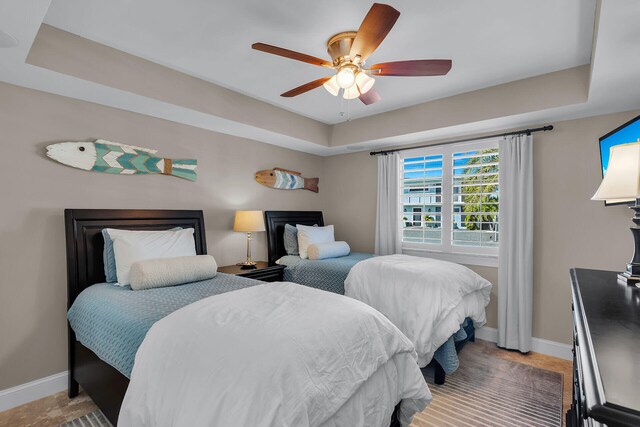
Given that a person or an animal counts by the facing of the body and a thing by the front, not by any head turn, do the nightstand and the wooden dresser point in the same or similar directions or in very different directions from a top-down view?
very different directions

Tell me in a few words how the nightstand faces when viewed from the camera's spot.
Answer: facing the viewer and to the right of the viewer

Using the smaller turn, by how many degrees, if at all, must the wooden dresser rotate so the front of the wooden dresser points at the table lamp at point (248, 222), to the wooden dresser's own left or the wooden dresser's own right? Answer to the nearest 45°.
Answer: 0° — it already faces it

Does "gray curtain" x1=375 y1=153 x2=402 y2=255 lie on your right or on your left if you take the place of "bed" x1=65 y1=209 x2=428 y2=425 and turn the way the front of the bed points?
on your left

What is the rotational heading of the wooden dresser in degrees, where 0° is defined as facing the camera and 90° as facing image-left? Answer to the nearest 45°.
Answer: approximately 90°

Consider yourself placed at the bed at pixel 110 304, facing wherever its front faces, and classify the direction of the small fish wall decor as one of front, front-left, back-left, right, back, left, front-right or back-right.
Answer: left

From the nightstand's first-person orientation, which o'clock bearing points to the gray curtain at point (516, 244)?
The gray curtain is roughly at 11 o'clock from the nightstand.

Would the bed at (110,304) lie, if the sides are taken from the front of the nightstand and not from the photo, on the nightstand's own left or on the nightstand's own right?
on the nightstand's own right

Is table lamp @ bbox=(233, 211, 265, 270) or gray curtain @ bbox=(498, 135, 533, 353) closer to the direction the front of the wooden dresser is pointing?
the table lamp
